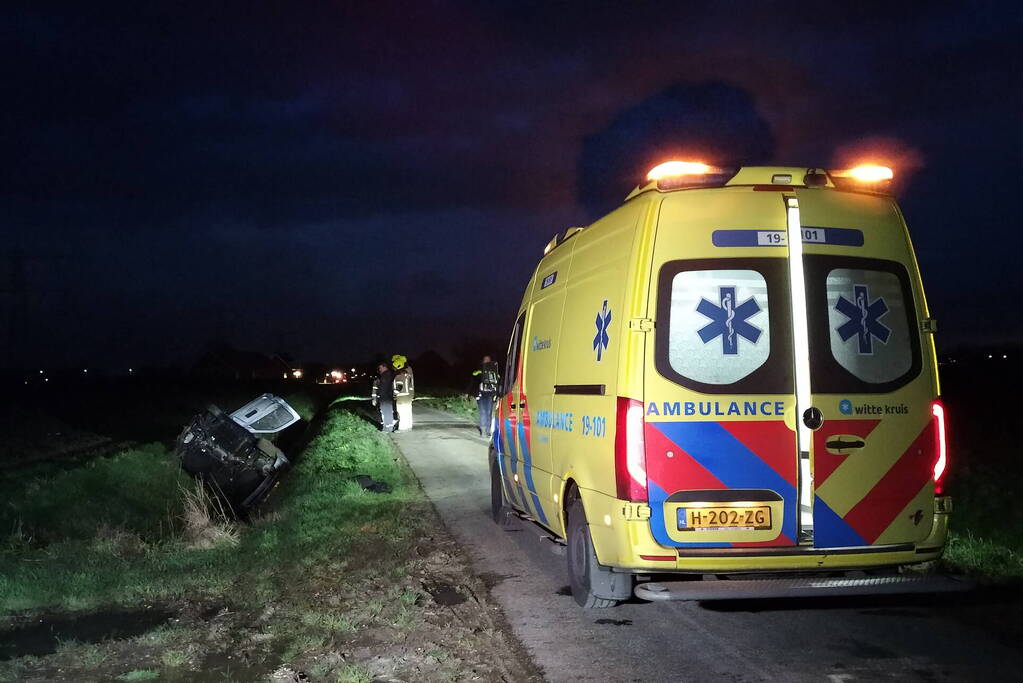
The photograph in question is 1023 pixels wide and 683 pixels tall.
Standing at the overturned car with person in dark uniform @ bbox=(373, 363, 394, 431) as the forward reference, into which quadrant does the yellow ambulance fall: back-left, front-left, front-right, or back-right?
back-right

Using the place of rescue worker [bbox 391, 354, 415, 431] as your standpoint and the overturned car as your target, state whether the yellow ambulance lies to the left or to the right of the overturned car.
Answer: left
